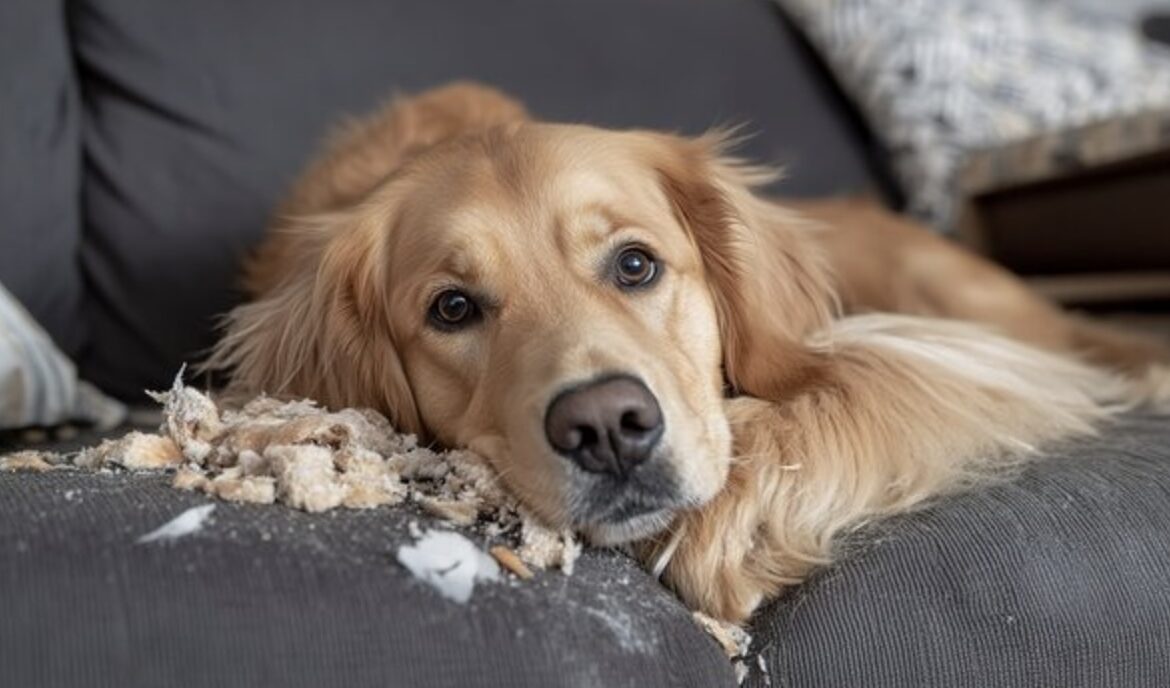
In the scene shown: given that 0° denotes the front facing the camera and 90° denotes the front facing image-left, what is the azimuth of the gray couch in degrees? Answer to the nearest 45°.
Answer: approximately 0°

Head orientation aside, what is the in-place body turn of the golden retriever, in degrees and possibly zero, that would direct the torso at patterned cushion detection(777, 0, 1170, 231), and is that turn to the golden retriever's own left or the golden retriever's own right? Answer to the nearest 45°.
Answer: approximately 180°

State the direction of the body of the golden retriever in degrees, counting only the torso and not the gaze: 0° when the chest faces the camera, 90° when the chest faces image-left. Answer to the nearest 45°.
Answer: approximately 0°
